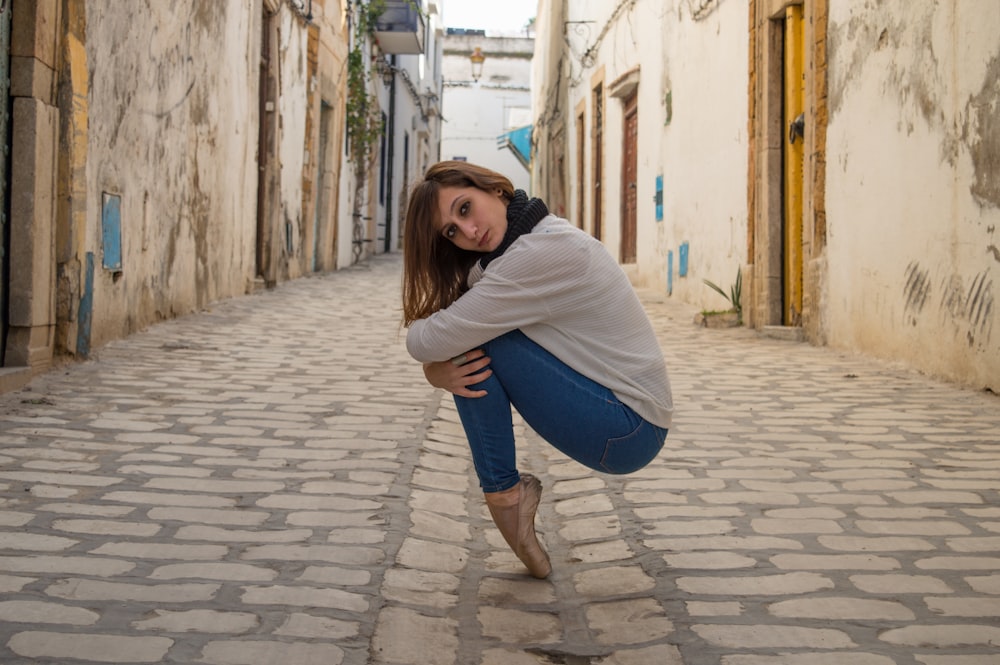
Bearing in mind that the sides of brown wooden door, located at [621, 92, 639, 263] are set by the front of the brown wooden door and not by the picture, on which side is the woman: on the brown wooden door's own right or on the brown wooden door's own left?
on the brown wooden door's own left

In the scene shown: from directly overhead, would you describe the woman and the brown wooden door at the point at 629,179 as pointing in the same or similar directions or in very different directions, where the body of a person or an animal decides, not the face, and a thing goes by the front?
same or similar directions

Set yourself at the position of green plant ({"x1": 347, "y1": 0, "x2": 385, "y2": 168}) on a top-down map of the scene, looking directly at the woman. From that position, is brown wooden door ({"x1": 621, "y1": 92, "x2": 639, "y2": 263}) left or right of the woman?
left

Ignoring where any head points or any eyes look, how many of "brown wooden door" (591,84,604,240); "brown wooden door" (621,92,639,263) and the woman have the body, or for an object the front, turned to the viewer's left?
3

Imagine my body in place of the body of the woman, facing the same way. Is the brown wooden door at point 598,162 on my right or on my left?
on my right

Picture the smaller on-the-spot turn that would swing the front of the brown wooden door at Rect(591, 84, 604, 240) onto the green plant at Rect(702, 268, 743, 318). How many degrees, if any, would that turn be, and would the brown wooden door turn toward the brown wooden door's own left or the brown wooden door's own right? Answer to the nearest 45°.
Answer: approximately 90° to the brown wooden door's own left

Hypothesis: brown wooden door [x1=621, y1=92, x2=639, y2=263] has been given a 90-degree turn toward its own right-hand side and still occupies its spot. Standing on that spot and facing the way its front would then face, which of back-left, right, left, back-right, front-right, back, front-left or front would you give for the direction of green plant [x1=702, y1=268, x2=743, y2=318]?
back

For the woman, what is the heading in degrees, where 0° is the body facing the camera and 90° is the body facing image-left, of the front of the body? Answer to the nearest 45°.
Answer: approximately 90°

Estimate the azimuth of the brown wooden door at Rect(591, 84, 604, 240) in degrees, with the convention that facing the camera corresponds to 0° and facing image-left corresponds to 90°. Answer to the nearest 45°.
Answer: approximately 90°

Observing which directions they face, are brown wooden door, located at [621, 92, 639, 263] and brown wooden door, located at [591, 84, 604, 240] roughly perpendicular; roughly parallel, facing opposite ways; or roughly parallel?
roughly parallel

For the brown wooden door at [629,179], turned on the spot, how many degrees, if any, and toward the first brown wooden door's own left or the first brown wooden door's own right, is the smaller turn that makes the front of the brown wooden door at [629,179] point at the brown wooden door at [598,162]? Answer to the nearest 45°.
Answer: approximately 90° to the first brown wooden door's own right

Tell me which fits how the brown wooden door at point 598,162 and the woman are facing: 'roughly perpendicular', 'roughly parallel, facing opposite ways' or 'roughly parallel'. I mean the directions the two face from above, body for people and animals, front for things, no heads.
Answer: roughly parallel

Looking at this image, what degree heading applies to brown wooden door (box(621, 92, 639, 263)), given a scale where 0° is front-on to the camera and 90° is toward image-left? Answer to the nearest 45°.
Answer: approximately 90°

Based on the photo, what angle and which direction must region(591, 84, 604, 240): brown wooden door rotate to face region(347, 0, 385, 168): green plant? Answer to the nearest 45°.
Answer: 0° — it already faces it

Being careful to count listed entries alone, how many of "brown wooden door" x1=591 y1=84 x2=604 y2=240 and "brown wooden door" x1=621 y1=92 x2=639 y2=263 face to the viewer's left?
2

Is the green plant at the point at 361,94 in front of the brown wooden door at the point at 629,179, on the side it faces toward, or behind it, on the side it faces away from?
in front
